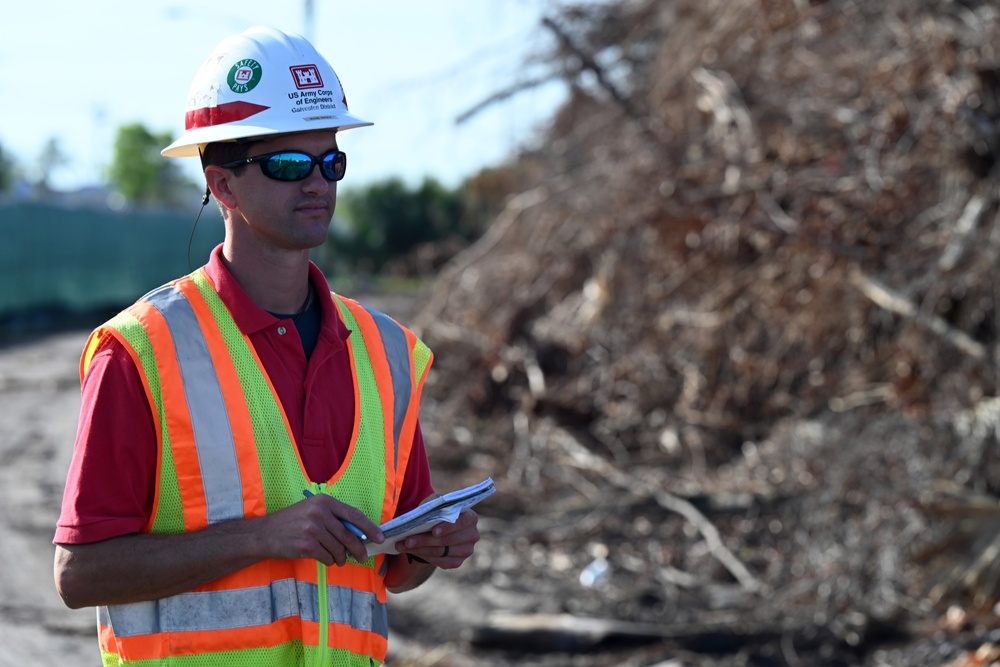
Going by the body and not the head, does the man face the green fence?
no

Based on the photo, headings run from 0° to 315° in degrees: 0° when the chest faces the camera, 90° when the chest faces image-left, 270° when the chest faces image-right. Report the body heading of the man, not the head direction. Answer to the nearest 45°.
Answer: approximately 315°

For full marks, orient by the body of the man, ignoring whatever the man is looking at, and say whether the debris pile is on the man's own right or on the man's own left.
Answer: on the man's own left

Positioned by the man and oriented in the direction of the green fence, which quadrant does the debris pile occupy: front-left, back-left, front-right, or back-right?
front-right

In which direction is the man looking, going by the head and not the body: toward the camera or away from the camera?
toward the camera
